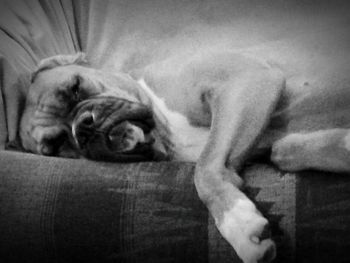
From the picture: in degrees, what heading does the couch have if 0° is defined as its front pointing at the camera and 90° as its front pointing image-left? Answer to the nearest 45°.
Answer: approximately 0°
